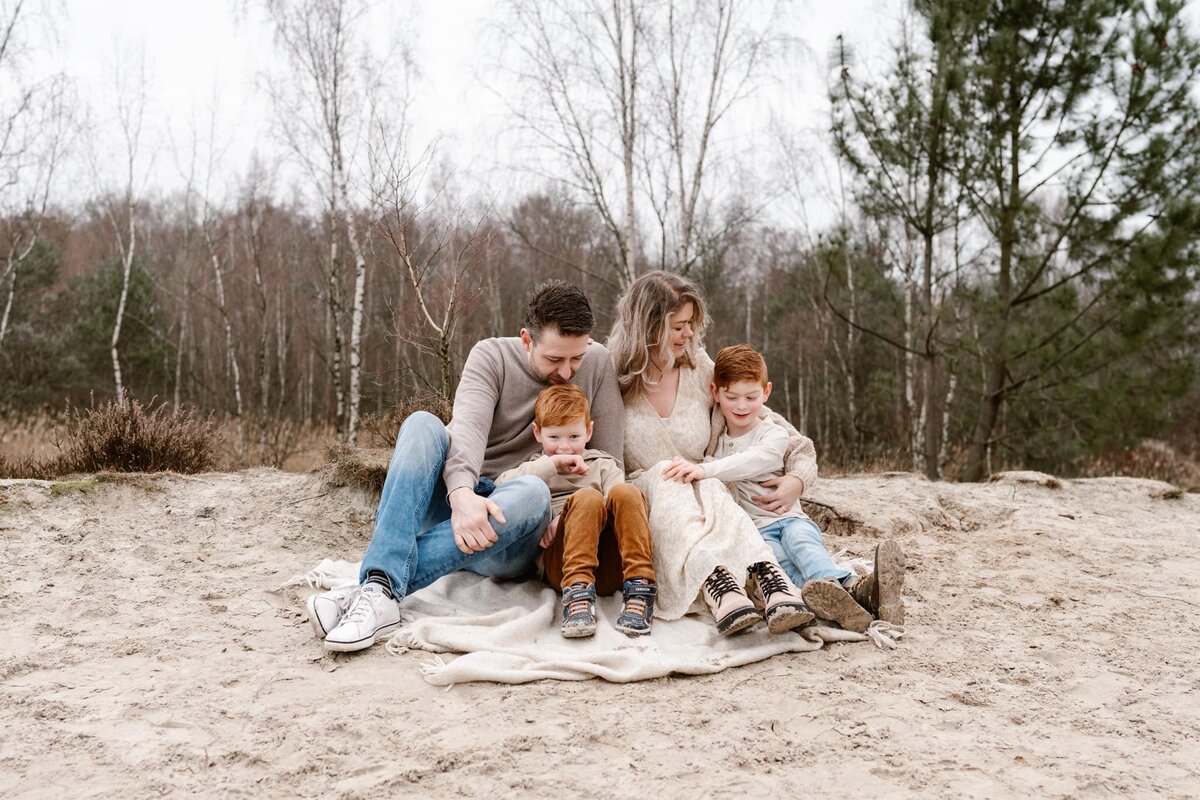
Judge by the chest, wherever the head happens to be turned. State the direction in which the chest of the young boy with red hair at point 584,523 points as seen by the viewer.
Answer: toward the camera

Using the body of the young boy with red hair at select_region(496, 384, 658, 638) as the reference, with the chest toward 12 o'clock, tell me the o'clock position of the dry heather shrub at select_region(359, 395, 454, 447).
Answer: The dry heather shrub is roughly at 5 o'clock from the young boy with red hair.

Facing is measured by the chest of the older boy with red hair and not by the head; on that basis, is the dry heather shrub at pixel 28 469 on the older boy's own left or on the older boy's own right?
on the older boy's own right

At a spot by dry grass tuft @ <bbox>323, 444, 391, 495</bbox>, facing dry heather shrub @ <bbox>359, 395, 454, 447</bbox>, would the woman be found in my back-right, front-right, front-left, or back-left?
back-right

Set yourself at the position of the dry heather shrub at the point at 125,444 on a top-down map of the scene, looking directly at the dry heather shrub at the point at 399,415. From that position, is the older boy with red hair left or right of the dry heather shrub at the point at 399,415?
right

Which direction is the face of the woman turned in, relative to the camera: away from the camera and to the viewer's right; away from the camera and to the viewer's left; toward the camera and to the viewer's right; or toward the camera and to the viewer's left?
toward the camera and to the viewer's right

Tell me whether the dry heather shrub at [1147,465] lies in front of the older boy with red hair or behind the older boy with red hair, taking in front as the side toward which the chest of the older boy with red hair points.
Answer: behind

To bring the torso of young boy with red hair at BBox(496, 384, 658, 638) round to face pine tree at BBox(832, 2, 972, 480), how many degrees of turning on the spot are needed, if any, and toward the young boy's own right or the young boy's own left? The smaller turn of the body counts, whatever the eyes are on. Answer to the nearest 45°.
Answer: approximately 135° to the young boy's own left

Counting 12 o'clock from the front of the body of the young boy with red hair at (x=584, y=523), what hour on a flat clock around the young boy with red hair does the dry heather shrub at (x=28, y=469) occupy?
The dry heather shrub is roughly at 4 o'clock from the young boy with red hair.

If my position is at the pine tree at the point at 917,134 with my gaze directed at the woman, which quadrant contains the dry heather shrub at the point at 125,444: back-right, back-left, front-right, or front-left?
front-right

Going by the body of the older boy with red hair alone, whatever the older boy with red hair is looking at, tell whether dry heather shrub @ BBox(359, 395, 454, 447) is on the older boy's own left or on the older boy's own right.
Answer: on the older boy's own right

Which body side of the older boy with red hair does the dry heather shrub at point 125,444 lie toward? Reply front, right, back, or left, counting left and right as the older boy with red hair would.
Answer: right

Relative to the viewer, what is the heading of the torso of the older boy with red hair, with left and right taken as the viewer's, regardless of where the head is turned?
facing the viewer
